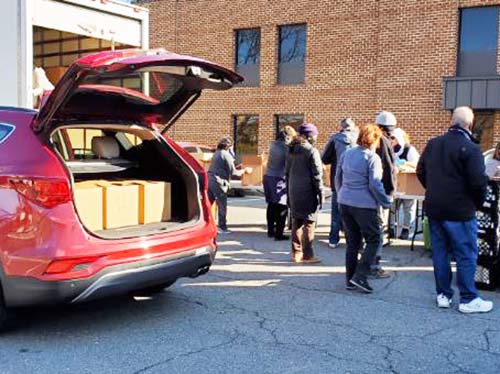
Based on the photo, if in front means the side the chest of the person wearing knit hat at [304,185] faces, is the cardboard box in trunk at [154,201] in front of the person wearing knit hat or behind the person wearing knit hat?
behind

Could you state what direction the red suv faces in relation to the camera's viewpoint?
facing away from the viewer and to the left of the viewer

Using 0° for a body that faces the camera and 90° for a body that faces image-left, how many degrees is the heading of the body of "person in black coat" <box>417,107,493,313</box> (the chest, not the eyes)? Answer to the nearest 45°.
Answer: approximately 225°

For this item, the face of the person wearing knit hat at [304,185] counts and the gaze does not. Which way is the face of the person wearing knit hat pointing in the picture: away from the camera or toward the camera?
away from the camera

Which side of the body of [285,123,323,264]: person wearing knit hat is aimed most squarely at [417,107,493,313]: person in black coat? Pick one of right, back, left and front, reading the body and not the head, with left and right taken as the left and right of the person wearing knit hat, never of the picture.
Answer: right

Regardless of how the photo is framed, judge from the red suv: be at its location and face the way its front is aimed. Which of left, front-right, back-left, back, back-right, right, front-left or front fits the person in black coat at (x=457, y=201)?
back-right

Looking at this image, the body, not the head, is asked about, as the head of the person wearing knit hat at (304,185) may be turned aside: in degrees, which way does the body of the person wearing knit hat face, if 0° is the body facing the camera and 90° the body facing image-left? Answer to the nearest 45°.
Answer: approximately 225°

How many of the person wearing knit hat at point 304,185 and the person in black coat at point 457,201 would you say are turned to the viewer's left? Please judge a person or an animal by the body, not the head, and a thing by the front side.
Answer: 0

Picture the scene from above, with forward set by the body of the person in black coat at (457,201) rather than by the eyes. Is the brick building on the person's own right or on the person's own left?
on the person's own left

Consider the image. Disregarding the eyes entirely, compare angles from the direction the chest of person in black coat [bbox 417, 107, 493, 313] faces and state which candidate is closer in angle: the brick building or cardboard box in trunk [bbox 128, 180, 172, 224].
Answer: the brick building

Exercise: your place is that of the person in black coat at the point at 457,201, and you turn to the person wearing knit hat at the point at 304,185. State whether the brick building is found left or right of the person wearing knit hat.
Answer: right
